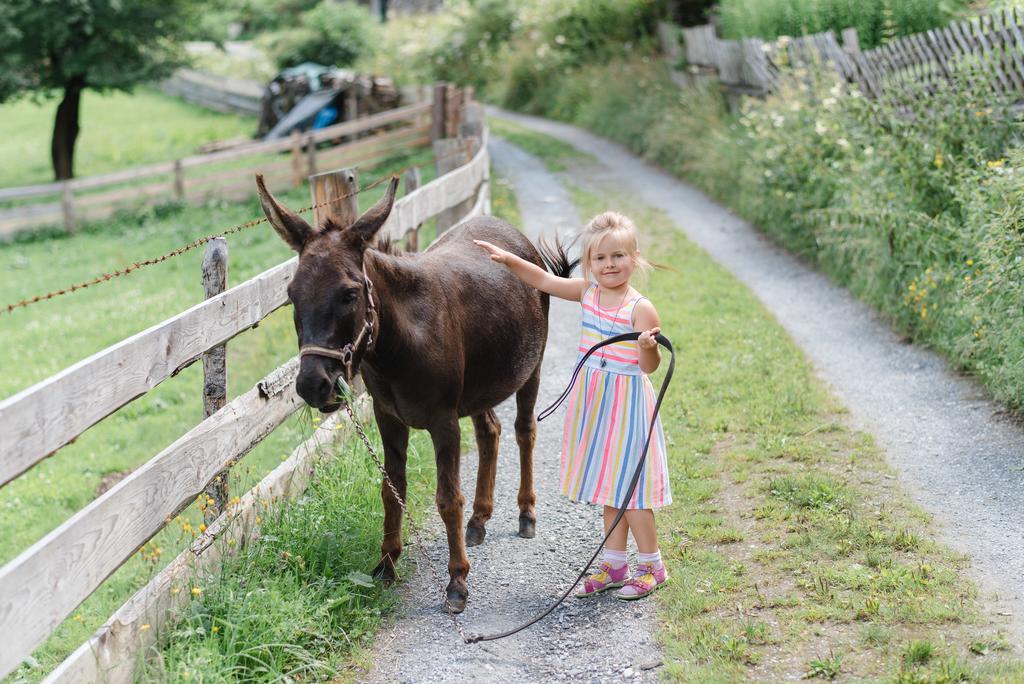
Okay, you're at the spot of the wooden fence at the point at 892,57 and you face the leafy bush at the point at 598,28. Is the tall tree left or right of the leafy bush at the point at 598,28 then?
left

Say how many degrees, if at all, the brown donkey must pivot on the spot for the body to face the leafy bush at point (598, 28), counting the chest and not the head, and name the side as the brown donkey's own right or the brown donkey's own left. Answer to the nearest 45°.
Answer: approximately 135° to the brown donkey's own right

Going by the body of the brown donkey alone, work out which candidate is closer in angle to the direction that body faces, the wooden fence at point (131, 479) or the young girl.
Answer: the wooden fence

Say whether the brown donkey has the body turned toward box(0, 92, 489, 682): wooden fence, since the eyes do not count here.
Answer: yes

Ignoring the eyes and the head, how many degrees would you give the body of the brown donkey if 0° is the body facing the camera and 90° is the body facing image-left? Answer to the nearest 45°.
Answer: approximately 45°

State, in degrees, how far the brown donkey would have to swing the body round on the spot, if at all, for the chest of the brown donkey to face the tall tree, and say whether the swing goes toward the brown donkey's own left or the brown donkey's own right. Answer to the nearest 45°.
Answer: approximately 135° to the brown donkey's own right

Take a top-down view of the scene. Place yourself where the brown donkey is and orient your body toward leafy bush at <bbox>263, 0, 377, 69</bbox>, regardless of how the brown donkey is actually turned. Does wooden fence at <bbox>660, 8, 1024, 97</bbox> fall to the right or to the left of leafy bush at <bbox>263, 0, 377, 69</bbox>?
right

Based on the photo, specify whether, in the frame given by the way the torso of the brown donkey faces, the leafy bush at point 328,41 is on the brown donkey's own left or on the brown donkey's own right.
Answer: on the brown donkey's own right

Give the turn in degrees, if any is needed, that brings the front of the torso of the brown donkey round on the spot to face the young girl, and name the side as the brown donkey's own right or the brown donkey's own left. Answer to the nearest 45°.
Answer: approximately 135° to the brown donkey's own left

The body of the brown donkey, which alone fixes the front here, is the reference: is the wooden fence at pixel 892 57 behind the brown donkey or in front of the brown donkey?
behind
